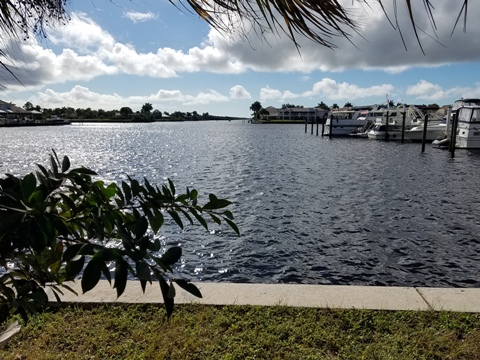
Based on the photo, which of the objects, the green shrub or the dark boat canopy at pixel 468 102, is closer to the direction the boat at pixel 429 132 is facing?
the green shrub

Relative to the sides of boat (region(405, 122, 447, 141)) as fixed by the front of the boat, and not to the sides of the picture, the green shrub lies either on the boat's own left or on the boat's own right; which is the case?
on the boat's own left

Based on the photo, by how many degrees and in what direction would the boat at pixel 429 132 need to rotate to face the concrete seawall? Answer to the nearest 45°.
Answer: approximately 90° to its left

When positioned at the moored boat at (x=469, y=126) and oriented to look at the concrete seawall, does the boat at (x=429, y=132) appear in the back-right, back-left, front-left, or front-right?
back-right

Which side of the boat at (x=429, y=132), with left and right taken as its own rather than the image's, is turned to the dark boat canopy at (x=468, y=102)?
back

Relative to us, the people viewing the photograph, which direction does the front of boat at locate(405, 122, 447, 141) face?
facing to the left of the viewer

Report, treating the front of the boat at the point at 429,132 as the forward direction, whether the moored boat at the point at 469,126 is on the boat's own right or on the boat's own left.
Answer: on the boat's own left
